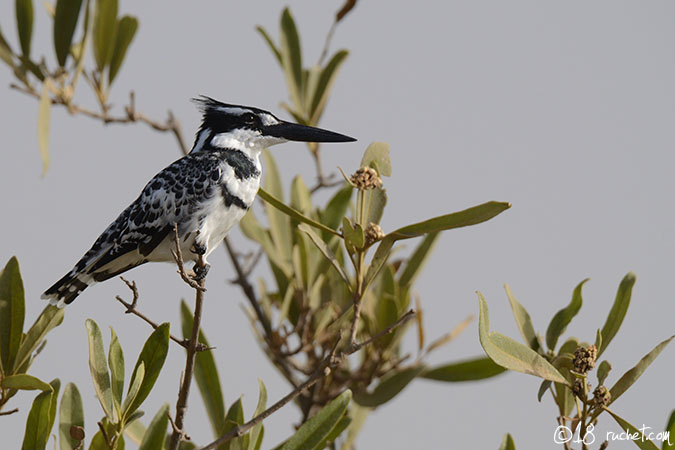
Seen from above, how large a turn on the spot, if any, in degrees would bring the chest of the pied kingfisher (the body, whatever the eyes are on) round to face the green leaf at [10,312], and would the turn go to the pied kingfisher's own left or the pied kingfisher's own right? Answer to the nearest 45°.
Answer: approximately 135° to the pied kingfisher's own right

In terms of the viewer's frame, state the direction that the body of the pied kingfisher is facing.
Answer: to the viewer's right
